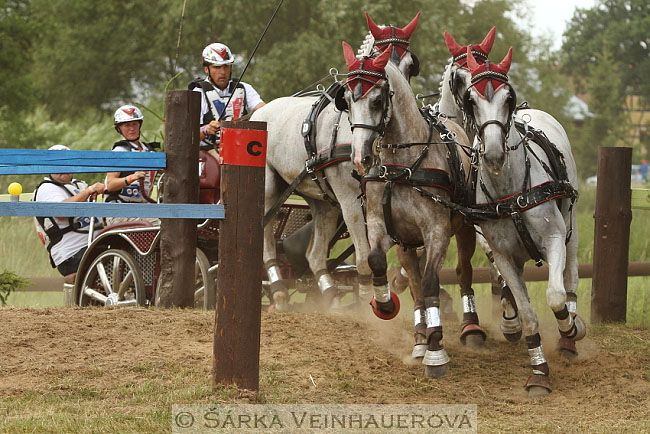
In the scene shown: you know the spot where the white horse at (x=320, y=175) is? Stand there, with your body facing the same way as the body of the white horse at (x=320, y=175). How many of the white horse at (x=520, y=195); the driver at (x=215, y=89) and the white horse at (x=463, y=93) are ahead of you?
2

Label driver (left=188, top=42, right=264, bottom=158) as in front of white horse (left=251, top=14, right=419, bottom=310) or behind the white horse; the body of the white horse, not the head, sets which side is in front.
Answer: behind

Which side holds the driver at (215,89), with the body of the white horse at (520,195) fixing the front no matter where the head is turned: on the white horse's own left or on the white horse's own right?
on the white horse's own right

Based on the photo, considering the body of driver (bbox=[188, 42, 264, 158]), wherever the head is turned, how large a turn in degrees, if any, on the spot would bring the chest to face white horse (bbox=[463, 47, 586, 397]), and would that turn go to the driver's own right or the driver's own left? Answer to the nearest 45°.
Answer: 0° — they already face it

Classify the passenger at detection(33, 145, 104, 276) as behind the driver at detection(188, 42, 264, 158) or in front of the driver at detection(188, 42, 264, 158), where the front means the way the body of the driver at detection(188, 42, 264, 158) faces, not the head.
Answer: behind

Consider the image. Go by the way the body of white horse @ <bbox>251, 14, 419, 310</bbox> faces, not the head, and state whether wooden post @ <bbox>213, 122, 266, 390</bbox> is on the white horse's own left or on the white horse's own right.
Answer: on the white horse's own right

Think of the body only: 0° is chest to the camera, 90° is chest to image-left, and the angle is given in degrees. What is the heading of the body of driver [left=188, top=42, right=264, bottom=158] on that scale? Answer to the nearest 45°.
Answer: approximately 315°

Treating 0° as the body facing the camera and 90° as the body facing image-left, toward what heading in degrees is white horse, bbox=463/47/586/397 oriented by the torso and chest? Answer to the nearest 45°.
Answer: approximately 0°
